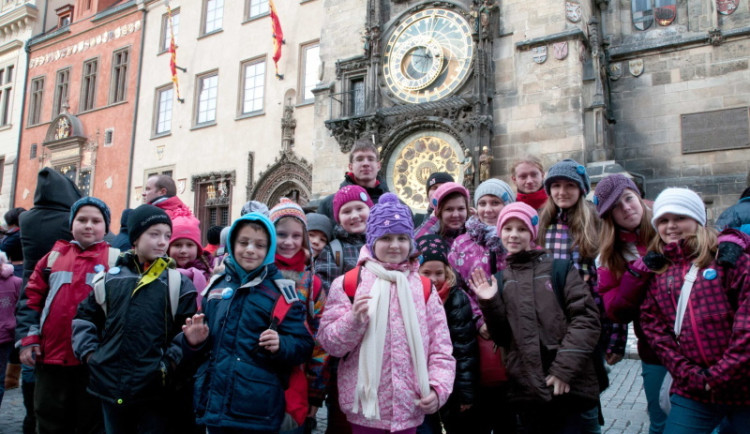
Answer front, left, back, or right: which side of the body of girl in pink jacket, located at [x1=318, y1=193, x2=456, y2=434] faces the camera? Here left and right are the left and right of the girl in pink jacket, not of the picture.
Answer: front

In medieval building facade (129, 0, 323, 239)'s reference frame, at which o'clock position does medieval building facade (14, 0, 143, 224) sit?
medieval building facade (14, 0, 143, 224) is roughly at 3 o'clock from medieval building facade (129, 0, 323, 239).

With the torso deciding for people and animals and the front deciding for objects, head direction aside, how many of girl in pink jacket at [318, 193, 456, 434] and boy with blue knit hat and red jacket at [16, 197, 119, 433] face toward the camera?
2

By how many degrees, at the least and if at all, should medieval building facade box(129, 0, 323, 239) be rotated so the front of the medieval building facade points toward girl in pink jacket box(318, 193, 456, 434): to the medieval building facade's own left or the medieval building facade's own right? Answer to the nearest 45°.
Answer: approximately 45° to the medieval building facade's own left

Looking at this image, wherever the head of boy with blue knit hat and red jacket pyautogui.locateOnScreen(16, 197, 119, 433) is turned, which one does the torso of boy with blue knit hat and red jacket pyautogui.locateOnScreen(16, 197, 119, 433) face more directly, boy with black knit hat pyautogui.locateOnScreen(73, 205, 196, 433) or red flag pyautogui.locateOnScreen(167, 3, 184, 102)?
the boy with black knit hat

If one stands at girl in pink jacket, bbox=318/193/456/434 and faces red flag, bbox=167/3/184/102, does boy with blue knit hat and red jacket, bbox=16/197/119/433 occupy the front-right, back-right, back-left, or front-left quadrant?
front-left

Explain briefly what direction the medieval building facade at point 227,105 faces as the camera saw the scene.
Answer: facing the viewer and to the left of the viewer

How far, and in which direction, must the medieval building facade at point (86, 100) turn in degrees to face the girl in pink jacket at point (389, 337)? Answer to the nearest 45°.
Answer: approximately 45° to its left

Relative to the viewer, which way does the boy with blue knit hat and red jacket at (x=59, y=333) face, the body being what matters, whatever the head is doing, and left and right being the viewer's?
facing the viewer

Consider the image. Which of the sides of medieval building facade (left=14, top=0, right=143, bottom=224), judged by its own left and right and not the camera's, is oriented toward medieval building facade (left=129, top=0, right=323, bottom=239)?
left

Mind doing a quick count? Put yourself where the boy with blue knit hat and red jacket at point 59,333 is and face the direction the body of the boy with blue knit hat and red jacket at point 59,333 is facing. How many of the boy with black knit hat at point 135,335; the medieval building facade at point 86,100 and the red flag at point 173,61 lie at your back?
2

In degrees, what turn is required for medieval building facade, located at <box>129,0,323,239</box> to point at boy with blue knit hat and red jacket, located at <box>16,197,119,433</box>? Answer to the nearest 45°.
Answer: approximately 45° to its left
